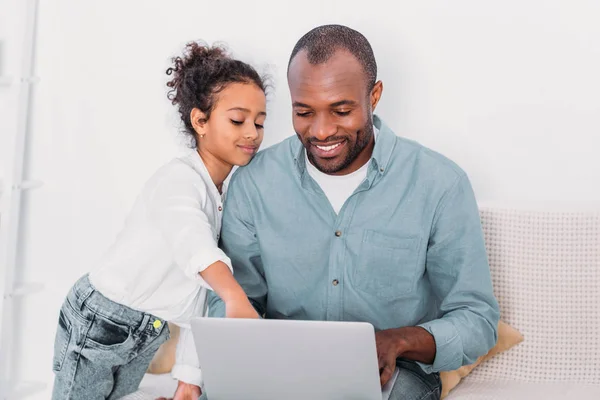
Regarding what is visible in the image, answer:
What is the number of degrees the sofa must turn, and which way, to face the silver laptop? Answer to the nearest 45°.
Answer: approximately 45° to its right

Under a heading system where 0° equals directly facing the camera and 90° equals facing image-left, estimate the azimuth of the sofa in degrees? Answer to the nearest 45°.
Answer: approximately 0°

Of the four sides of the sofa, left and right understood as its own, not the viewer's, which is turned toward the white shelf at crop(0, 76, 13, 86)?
right

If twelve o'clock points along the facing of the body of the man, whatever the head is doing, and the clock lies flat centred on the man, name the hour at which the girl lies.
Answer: The girl is roughly at 3 o'clock from the man.
